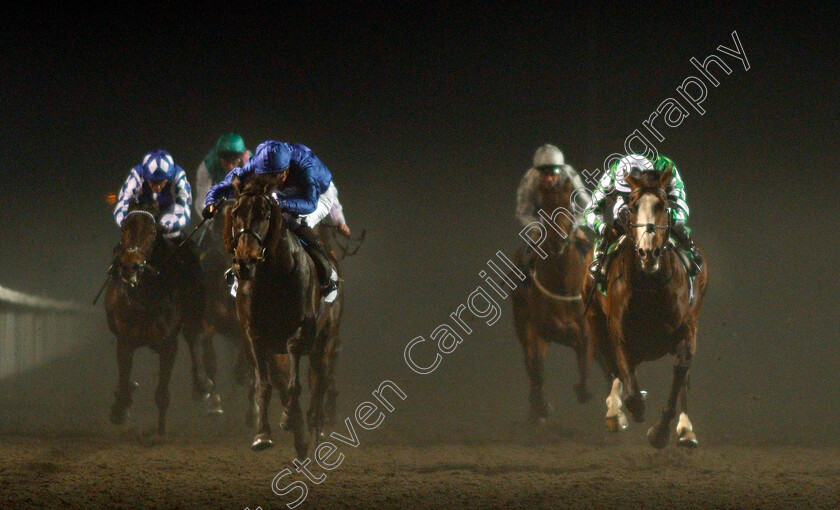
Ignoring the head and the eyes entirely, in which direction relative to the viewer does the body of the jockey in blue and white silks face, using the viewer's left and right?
facing the viewer

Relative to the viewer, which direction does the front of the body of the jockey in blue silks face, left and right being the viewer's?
facing the viewer and to the left of the viewer

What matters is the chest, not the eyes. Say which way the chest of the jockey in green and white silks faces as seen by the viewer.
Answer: toward the camera

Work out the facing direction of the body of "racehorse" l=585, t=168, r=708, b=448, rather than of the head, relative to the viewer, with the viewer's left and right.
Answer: facing the viewer

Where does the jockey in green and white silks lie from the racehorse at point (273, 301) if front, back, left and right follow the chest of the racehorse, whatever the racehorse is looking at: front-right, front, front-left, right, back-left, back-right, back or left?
left

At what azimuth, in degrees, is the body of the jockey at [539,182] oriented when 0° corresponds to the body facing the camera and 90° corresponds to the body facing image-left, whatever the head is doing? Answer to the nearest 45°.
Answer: approximately 0°

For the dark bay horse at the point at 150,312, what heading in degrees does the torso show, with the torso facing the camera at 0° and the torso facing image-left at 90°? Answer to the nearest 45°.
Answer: approximately 0°

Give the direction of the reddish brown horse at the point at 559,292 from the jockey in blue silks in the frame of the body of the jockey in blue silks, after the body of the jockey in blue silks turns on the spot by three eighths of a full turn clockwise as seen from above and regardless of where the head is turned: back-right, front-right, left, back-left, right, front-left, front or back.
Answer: front-right

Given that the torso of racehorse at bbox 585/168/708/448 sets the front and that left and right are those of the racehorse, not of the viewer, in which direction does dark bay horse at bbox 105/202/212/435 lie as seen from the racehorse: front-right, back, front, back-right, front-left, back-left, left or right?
right

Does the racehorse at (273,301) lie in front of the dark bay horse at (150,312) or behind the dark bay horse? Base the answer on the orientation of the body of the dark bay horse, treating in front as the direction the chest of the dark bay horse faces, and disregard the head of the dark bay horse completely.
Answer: in front

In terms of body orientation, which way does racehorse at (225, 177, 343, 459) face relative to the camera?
toward the camera

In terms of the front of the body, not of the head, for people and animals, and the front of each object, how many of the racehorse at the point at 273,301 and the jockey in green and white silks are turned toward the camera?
2

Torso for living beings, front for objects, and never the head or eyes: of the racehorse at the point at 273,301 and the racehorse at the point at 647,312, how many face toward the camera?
2
